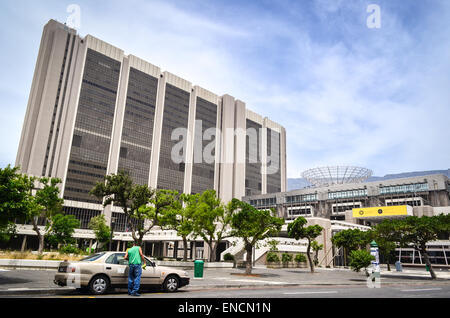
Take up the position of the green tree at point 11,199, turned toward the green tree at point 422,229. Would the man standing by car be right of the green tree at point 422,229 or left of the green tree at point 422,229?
right

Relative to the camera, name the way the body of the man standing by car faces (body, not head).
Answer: away from the camera

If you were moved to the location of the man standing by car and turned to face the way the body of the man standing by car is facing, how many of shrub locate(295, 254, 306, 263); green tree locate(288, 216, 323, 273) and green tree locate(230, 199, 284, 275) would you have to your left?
0

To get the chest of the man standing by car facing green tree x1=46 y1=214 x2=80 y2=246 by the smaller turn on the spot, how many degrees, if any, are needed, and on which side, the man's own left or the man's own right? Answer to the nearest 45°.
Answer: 0° — they already face it

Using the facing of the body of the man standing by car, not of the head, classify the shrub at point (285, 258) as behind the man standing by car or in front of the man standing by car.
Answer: in front

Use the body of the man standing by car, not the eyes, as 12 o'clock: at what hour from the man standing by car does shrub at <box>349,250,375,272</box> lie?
The shrub is roughly at 2 o'clock from the man standing by car.

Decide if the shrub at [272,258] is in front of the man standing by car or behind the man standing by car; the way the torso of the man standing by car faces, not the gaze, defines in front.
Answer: in front

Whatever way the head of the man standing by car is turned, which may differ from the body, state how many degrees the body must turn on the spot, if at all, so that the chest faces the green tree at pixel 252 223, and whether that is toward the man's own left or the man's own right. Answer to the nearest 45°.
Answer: approximately 45° to the man's own right

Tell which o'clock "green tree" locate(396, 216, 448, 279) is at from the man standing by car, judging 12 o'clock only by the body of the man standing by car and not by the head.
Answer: The green tree is roughly at 2 o'clock from the man standing by car.

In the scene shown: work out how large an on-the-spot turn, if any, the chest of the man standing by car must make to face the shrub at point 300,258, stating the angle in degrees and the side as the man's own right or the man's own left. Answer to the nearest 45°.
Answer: approximately 45° to the man's own right

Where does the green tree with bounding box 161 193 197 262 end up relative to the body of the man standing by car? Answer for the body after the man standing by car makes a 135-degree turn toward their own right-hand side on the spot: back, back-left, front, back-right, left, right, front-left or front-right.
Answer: back-left

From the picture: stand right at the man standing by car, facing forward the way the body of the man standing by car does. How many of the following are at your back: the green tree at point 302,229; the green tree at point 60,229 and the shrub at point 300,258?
0

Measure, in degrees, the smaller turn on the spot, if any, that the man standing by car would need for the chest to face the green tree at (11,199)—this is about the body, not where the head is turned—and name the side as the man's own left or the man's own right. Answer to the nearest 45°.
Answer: approximately 45° to the man's own left

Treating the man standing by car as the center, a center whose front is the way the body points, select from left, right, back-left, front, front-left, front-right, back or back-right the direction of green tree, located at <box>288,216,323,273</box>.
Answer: front-right
